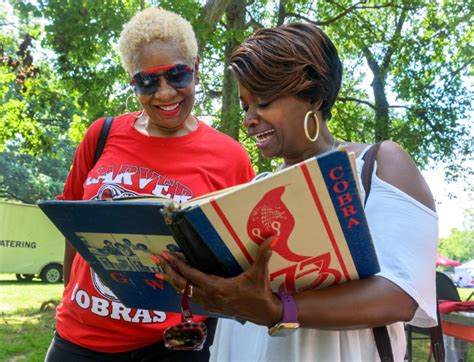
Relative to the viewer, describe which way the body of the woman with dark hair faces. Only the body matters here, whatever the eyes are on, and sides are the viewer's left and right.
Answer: facing the viewer and to the left of the viewer

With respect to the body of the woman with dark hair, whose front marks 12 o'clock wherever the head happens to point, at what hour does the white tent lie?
The white tent is roughly at 5 o'clock from the woman with dark hair.

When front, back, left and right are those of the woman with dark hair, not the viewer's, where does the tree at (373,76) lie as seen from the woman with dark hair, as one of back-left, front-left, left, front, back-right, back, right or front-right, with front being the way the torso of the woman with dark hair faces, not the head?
back-right

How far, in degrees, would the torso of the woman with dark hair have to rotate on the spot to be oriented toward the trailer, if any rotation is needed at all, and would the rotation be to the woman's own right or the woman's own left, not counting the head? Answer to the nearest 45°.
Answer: approximately 90° to the woman's own right

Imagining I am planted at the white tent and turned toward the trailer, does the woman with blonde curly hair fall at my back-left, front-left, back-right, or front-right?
front-left

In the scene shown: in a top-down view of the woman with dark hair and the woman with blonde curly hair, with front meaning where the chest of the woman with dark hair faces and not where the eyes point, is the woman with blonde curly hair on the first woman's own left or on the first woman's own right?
on the first woman's own right

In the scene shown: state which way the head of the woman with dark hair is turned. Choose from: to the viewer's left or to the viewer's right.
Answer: to the viewer's left
